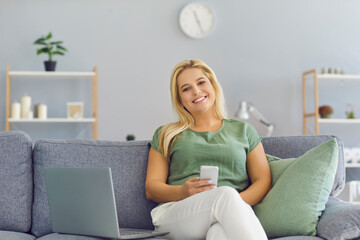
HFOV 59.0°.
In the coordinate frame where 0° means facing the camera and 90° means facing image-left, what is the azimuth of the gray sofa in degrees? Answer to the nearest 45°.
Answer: approximately 0°

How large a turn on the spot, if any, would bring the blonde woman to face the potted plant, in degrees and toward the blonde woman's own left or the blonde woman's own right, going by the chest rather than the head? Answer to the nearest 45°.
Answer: approximately 135° to the blonde woman's own right

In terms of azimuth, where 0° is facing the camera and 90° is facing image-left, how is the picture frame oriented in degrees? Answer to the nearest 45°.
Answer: approximately 0°

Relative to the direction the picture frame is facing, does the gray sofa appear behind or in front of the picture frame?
in front

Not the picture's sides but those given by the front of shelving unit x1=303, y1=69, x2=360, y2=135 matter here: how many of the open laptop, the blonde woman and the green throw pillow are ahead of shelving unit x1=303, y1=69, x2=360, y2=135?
3

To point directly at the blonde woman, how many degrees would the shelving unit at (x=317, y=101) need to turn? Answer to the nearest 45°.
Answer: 0° — it already faces them

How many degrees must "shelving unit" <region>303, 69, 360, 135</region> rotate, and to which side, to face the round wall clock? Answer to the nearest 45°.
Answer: approximately 90° to its right
